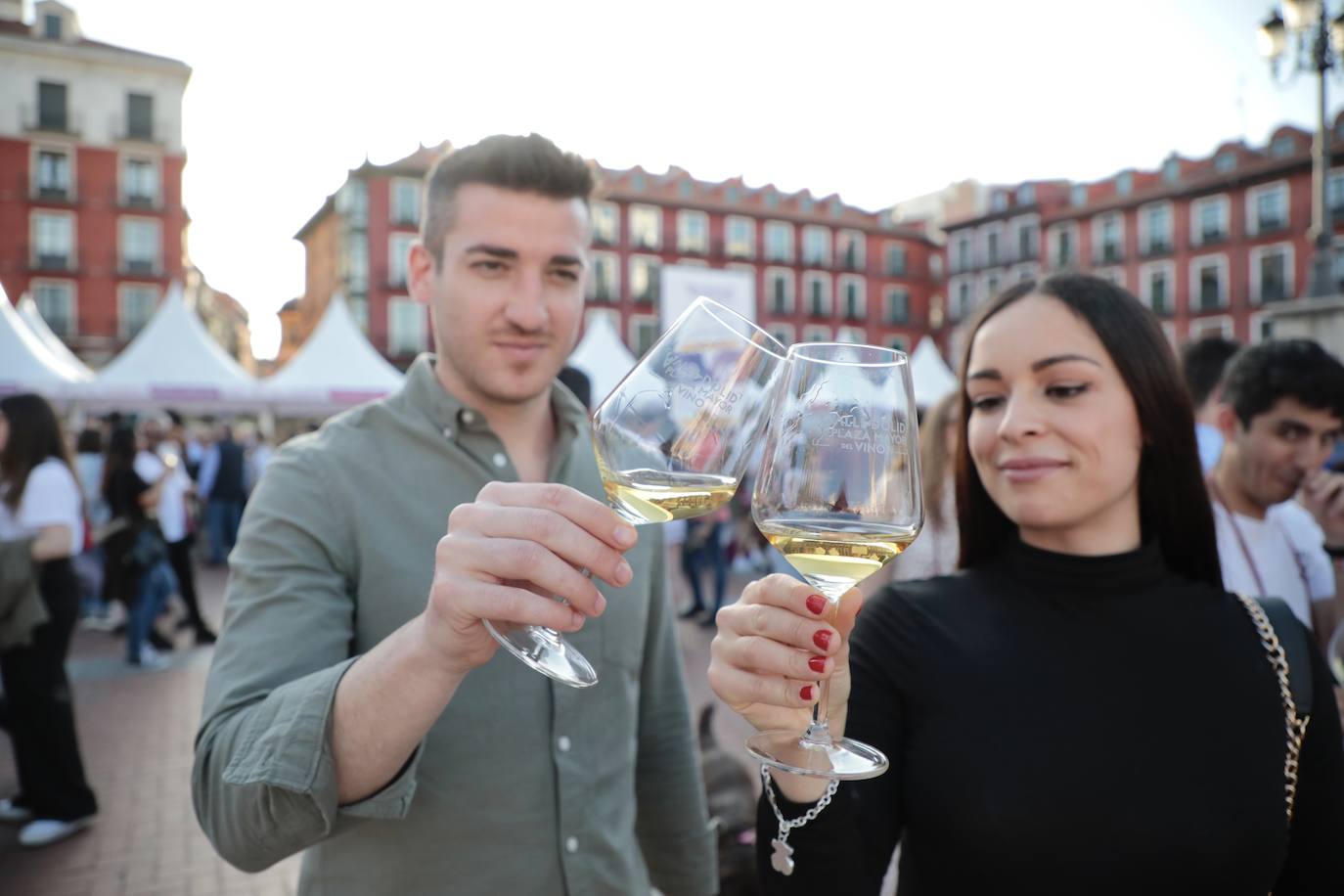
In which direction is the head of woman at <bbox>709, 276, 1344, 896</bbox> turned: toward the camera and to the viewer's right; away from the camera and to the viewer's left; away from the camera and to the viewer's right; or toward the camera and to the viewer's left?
toward the camera and to the viewer's left

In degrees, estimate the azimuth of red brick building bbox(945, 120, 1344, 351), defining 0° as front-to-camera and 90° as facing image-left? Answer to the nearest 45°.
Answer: approximately 45°

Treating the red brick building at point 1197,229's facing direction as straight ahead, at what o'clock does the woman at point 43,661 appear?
The woman is roughly at 11 o'clock from the red brick building.

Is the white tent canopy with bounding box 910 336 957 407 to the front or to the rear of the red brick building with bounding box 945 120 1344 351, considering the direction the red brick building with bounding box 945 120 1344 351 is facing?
to the front

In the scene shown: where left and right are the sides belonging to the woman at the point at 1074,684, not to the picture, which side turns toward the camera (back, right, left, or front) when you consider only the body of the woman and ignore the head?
front

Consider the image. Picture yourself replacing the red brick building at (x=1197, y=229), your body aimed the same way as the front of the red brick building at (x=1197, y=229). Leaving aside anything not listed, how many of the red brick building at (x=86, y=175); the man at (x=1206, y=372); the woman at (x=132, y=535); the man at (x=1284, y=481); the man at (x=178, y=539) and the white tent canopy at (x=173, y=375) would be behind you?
0

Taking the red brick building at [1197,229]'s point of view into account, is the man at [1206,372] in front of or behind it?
in front

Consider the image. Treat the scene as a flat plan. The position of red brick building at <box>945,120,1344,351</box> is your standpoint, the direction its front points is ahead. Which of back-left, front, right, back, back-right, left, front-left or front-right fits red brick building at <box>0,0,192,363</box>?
front

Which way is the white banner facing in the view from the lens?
facing the viewer
